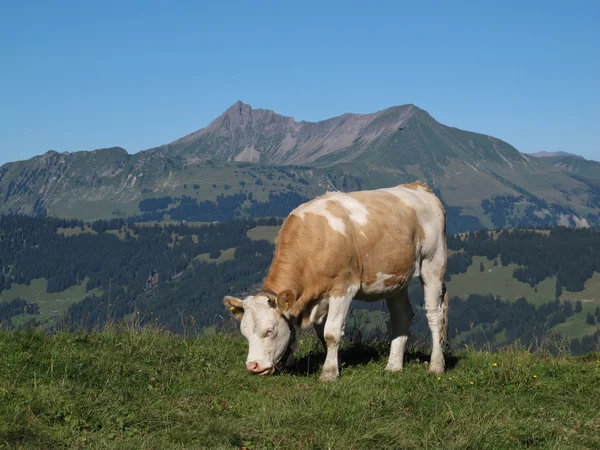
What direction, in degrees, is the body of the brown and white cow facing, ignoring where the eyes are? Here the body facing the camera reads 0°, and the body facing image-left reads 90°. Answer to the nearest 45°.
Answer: approximately 45°
